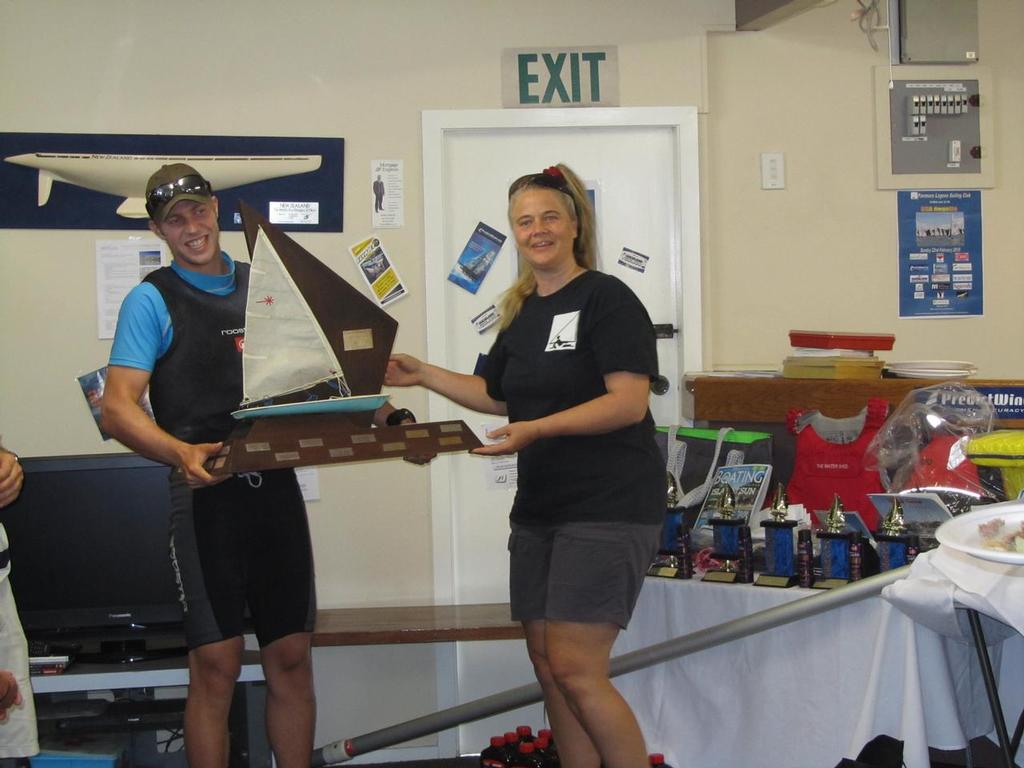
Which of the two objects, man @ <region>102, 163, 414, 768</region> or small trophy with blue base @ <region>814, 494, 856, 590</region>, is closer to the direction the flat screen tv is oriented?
the man

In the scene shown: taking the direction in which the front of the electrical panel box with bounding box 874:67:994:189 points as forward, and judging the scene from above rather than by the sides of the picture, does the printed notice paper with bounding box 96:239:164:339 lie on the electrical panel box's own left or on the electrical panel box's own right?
on the electrical panel box's own right

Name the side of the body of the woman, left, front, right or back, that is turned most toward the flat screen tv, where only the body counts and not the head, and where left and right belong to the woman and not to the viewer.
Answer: right

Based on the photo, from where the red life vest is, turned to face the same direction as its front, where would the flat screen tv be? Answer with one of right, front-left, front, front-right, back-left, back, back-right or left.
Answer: right

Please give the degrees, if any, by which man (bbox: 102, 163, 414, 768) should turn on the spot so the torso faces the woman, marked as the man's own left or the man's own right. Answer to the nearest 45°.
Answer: approximately 45° to the man's own left

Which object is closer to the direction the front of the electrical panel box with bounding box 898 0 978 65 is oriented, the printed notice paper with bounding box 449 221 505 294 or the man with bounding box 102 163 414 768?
the man

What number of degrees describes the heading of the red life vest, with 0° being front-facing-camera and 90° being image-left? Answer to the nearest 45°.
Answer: approximately 0°

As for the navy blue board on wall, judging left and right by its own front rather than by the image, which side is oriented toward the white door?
left
